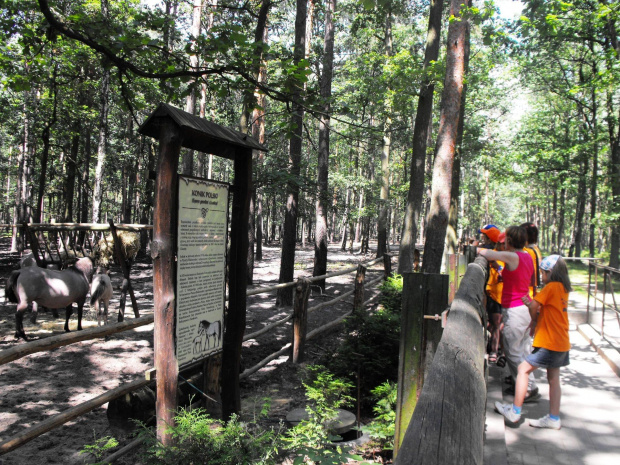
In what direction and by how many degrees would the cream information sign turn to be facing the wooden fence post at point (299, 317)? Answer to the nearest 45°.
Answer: approximately 90° to its left

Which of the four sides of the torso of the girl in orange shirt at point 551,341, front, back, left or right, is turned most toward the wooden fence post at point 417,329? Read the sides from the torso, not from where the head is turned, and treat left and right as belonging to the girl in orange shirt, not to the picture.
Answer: left

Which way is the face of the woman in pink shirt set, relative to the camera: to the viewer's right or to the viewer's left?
to the viewer's left

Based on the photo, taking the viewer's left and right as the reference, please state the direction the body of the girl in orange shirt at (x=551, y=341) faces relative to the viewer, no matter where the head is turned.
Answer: facing to the left of the viewer

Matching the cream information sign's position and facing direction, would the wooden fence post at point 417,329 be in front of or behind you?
in front

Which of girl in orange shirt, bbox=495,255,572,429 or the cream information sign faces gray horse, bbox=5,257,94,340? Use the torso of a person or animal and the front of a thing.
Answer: the girl in orange shirt

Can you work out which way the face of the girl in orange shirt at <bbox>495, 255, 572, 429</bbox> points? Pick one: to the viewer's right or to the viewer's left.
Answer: to the viewer's left

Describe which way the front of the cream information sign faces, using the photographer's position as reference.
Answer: facing the viewer and to the right of the viewer

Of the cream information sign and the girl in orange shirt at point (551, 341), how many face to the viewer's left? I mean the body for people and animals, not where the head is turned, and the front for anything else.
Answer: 1

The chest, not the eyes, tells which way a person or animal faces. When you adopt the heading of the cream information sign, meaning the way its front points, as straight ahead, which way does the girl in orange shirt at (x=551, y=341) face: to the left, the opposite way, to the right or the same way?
the opposite way

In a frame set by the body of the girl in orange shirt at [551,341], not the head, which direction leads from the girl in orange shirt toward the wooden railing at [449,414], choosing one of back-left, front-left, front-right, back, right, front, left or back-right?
left

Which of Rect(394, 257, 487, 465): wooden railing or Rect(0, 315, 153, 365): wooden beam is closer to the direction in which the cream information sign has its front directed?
the wooden railing

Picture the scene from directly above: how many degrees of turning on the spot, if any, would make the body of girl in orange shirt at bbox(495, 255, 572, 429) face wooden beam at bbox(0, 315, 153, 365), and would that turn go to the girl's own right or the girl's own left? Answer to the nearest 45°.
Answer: approximately 45° to the girl's own left

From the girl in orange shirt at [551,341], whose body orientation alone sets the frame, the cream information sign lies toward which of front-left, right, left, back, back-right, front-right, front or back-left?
front-left
